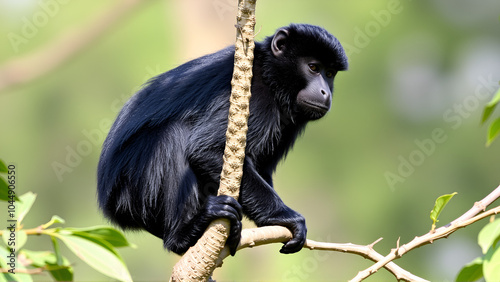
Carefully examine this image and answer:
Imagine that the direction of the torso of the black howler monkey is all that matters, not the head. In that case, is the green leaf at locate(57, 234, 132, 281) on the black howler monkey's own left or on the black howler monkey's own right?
on the black howler monkey's own right

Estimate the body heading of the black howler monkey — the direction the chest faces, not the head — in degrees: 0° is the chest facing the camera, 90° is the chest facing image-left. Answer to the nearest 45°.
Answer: approximately 270°

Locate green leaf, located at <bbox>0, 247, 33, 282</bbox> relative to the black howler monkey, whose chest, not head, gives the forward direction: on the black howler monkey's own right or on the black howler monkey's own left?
on the black howler monkey's own right

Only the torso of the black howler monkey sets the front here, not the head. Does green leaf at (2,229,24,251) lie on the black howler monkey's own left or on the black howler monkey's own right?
on the black howler monkey's own right

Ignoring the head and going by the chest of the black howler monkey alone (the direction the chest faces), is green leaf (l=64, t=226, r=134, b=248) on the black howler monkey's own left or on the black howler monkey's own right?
on the black howler monkey's own right

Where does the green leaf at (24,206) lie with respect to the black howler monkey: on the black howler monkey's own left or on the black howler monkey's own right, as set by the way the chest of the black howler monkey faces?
on the black howler monkey's own right
